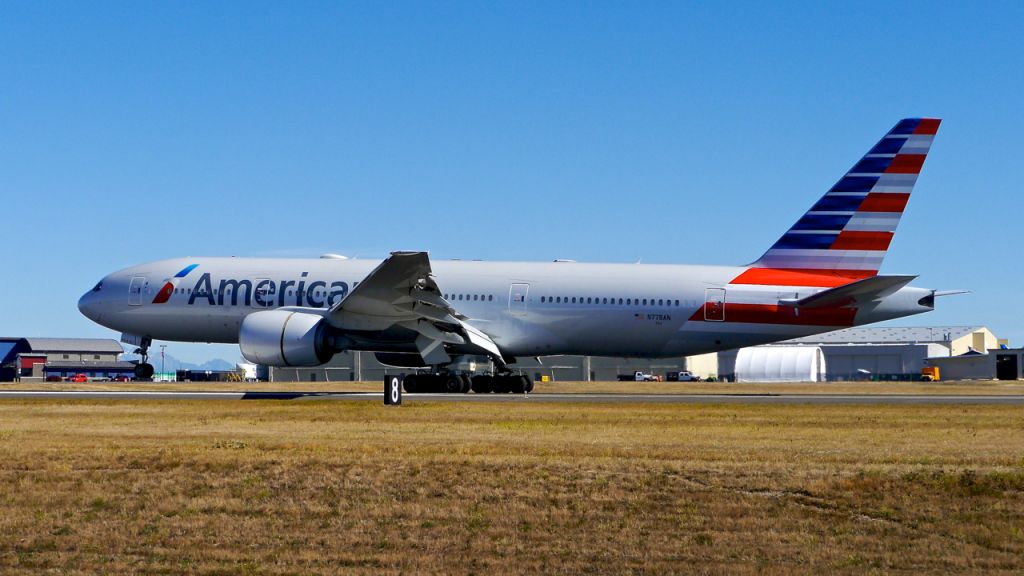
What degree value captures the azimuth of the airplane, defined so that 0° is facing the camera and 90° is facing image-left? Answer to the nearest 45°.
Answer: approximately 90°
